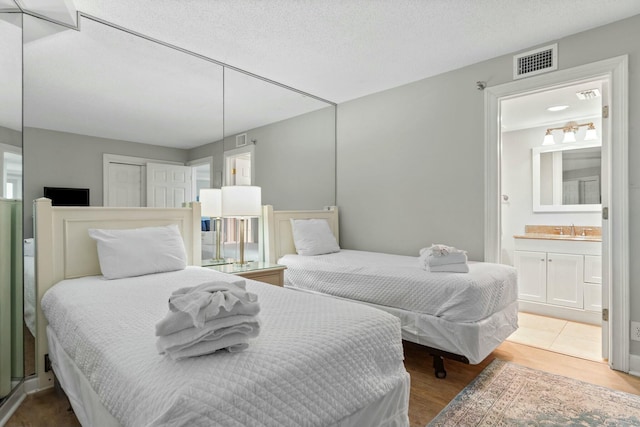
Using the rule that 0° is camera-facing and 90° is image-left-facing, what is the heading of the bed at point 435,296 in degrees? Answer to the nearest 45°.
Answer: approximately 315°

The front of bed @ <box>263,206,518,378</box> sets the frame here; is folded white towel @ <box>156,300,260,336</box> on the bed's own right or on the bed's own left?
on the bed's own right

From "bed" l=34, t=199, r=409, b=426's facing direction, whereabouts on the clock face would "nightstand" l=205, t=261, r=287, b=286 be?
The nightstand is roughly at 8 o'clock from the bed.

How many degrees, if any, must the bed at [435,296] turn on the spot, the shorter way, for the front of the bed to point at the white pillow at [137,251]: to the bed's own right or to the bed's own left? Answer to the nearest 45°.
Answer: approximately 135° to the bed's own right

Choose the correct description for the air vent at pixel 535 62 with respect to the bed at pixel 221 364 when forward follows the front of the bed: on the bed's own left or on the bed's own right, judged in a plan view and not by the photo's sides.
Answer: on the bed's own left

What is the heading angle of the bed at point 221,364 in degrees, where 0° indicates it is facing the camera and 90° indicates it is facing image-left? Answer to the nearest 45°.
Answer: approximately 315°

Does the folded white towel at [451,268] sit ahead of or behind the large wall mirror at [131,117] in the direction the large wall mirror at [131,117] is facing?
ahead

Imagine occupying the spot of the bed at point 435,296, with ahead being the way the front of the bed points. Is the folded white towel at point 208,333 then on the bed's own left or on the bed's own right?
on the bed's own right

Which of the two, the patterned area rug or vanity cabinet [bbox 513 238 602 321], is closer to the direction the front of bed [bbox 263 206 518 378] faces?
the patterned area rug

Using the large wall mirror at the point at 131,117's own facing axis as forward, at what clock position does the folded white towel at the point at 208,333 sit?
The folded white towel is roughly at 1 o'clock from the large wall mirror.
